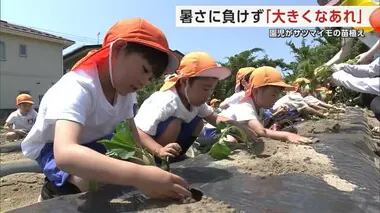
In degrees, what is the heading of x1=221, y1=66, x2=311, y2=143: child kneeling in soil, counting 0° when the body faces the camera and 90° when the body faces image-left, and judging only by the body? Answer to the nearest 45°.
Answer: approximately 270°

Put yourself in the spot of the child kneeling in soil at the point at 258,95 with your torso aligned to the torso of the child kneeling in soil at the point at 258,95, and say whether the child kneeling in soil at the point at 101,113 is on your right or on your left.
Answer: on your right

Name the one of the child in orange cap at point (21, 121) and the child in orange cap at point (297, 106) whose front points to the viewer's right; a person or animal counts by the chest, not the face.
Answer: the child in orange cap at point (297, 106)

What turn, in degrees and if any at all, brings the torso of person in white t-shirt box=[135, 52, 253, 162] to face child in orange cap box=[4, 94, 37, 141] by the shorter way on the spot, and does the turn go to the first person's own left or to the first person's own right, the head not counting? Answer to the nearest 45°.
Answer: approximately 180°

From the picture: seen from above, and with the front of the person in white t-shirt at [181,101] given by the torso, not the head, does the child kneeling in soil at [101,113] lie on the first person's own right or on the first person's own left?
on the first person's own right

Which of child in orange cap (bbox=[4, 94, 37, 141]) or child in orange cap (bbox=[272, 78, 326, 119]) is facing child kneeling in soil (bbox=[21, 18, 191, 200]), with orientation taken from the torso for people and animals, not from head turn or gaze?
child in orange cap (bbox=[4, 94, 37, 141])

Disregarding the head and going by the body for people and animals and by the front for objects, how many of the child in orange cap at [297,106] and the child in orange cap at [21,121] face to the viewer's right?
1

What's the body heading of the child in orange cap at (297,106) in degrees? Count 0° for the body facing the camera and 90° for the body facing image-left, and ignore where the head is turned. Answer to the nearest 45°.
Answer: approximately 270°

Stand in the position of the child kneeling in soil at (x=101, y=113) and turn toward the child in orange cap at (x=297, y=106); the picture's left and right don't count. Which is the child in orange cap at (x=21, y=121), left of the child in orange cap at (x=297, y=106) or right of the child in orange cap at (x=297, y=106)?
left
